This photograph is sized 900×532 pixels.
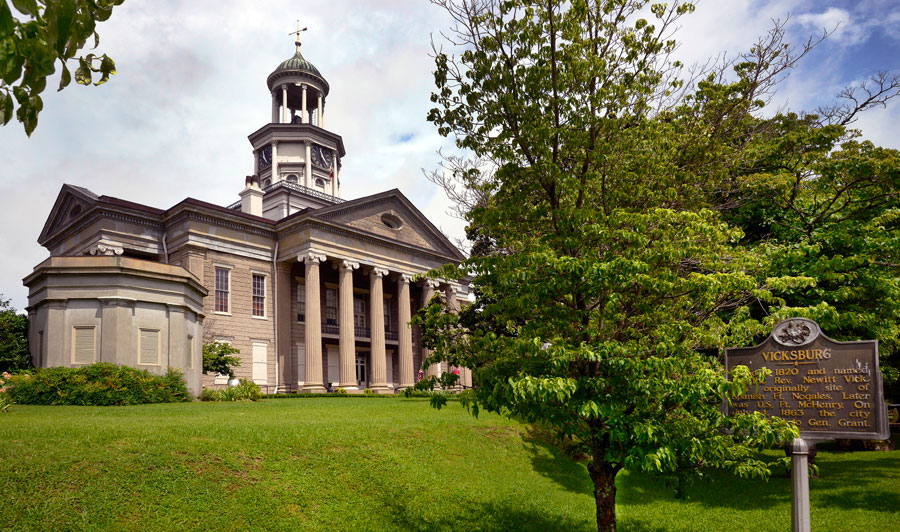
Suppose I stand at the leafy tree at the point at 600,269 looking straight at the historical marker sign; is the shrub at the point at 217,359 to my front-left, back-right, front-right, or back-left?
back-left

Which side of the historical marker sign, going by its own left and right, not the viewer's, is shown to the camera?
front

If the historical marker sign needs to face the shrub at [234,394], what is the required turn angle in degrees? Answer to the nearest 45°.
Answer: approximately 135° to its right

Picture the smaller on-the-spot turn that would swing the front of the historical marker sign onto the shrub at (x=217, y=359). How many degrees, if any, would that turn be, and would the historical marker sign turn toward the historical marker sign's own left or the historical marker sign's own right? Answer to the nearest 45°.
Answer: approximately 135° to the historical marker sign's own right
